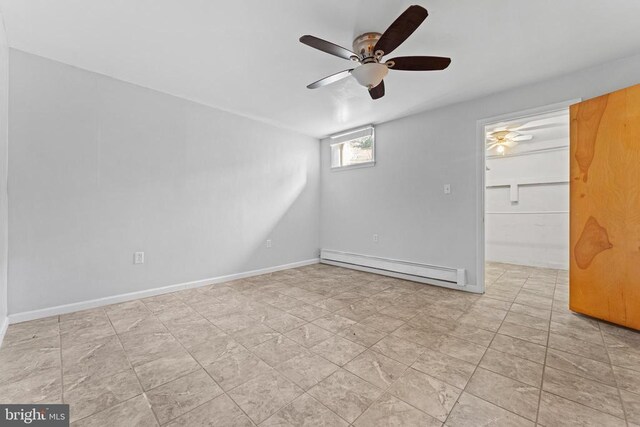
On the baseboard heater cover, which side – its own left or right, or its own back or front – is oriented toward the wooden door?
left

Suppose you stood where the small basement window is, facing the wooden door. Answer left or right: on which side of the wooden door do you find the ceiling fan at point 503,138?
left

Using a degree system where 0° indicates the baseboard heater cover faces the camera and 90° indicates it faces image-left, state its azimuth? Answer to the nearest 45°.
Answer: approximately 45°
